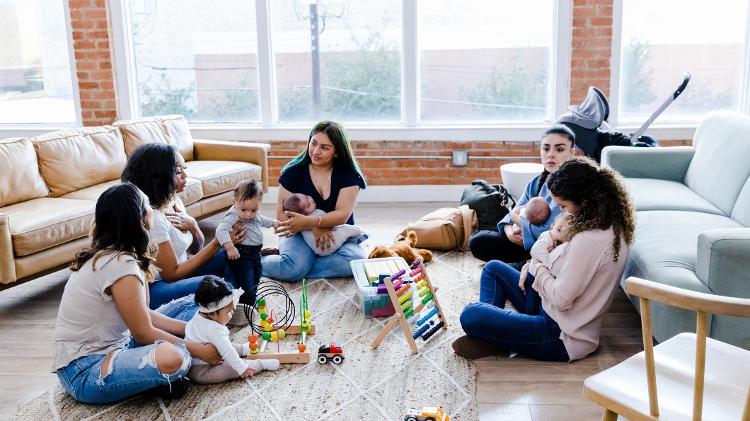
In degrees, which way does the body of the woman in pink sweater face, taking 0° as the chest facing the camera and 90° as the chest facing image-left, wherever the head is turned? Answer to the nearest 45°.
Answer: approximately 90°

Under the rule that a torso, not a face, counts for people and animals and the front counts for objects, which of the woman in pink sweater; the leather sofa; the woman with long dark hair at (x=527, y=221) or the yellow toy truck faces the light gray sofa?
the leather sofa

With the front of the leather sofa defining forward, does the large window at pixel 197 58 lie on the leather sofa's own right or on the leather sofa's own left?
on the leather sofa's own left

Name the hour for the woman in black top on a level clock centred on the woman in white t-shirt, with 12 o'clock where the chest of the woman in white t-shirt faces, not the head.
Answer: The woman in black top is roughly at 11 o'clock from the woman in white t-shirt.

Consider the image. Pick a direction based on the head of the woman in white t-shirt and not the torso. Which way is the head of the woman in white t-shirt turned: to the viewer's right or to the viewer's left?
to the viewer's right

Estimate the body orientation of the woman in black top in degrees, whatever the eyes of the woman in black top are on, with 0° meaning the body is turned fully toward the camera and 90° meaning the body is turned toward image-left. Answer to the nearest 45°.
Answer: approximately 0°

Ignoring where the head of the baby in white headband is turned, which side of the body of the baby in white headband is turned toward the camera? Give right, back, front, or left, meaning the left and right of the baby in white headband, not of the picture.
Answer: right

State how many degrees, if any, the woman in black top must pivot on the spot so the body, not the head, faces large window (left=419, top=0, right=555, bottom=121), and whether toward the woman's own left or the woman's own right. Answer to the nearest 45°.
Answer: approximately 135° to the woman's own left

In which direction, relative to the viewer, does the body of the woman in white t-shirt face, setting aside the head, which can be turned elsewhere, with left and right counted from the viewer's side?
facing to the right of the viewer

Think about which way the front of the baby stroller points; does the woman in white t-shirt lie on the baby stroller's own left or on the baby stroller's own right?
on the baby stroller's own left

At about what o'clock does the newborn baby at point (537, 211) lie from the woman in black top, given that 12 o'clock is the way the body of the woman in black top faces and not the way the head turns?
The newborn baby is roughly at 10 o'clock from the woman in black top.

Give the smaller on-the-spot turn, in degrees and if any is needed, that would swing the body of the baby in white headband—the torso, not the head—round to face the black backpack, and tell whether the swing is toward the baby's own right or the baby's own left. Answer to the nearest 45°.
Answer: approximately 45° to the baby's own left
